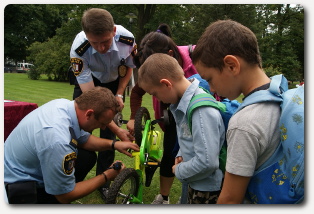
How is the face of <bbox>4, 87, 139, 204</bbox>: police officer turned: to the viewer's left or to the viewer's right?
to the viewer's right

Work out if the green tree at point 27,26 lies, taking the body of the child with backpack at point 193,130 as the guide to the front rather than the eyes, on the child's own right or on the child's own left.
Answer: on the child's own right

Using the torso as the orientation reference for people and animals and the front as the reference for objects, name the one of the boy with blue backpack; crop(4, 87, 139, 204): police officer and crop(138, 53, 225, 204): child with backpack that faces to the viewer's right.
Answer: the police officer

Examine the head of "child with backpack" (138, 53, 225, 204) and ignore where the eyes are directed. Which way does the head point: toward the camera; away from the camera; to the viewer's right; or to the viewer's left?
to the viewer's left

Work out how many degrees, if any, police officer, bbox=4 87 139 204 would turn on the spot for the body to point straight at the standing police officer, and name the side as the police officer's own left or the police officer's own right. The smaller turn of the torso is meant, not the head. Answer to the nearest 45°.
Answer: approximately 90° to the police officer's own left

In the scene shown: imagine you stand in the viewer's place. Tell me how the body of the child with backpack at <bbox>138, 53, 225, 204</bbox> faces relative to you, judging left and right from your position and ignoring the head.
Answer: facing to the left of the viewer

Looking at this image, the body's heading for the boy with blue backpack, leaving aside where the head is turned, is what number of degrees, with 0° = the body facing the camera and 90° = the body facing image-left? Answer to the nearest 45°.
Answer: approximately 90°

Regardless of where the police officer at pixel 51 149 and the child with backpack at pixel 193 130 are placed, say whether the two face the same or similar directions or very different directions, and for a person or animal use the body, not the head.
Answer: very different directions

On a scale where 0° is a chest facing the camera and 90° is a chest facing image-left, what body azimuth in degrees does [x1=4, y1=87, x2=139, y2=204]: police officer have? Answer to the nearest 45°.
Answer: approximately 270°

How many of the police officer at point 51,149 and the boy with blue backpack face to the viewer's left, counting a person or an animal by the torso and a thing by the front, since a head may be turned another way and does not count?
1

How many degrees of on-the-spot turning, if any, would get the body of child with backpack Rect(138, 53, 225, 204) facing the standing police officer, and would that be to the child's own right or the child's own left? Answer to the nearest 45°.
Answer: approximately 45° to the child's own right

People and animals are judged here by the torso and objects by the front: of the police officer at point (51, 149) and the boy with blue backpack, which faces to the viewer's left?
the boy with blue backpack

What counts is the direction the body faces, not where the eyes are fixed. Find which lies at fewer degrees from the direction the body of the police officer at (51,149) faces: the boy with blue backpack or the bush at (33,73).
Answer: the boy with blue backpack

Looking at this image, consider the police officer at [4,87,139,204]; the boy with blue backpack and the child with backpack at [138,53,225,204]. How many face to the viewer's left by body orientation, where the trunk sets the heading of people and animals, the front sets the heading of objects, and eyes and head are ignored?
2

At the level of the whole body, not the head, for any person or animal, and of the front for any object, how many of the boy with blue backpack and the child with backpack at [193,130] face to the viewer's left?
2
